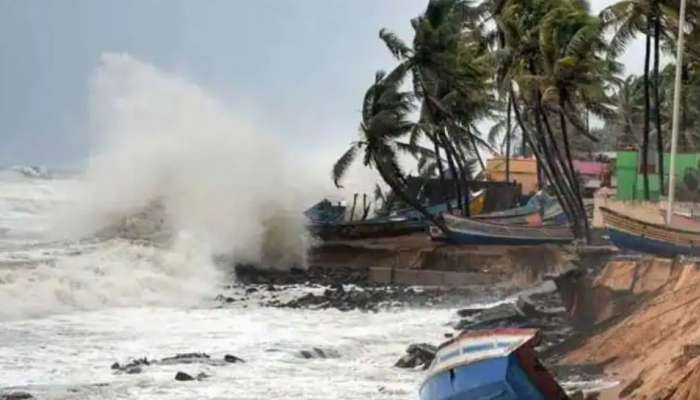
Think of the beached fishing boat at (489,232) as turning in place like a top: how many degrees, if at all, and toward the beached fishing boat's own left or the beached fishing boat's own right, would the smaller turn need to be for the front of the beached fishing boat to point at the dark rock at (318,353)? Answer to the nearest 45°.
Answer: approximately 90° to the beached fishing boat's own left

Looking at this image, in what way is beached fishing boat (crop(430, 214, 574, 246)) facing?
to the viewer's left

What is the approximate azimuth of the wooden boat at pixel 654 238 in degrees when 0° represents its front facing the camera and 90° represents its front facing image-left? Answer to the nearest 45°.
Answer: approximately 90°
